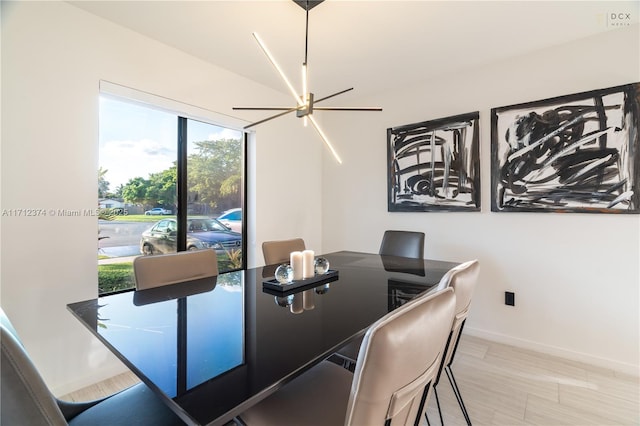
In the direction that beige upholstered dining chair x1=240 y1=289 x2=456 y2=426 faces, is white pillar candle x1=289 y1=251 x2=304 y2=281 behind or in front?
in front

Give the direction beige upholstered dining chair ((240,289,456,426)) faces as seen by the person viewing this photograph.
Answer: facing away from the viewer and to the left of the viewer

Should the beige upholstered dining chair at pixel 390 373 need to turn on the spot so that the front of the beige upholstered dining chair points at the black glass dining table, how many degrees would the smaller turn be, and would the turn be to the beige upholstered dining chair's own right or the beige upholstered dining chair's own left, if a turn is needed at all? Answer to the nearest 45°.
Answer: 0° — it already faces it

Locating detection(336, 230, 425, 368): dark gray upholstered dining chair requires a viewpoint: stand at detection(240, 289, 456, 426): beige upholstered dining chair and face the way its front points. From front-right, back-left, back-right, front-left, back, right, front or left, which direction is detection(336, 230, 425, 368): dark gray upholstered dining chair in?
front-right

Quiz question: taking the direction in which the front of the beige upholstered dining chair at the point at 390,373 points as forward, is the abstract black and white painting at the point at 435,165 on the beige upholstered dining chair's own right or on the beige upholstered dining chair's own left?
on the beige upholstered dining chair's own right

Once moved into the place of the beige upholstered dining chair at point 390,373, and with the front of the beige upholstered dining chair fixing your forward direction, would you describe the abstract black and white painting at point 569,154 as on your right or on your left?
on your right

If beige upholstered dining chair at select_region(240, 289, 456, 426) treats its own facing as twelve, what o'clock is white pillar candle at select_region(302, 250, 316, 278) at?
The white pillar candle is roughly at 1 o'clock from the beige upholstered dining chair.

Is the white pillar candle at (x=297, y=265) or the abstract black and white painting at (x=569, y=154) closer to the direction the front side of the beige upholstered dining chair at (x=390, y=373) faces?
the white pillar candle
